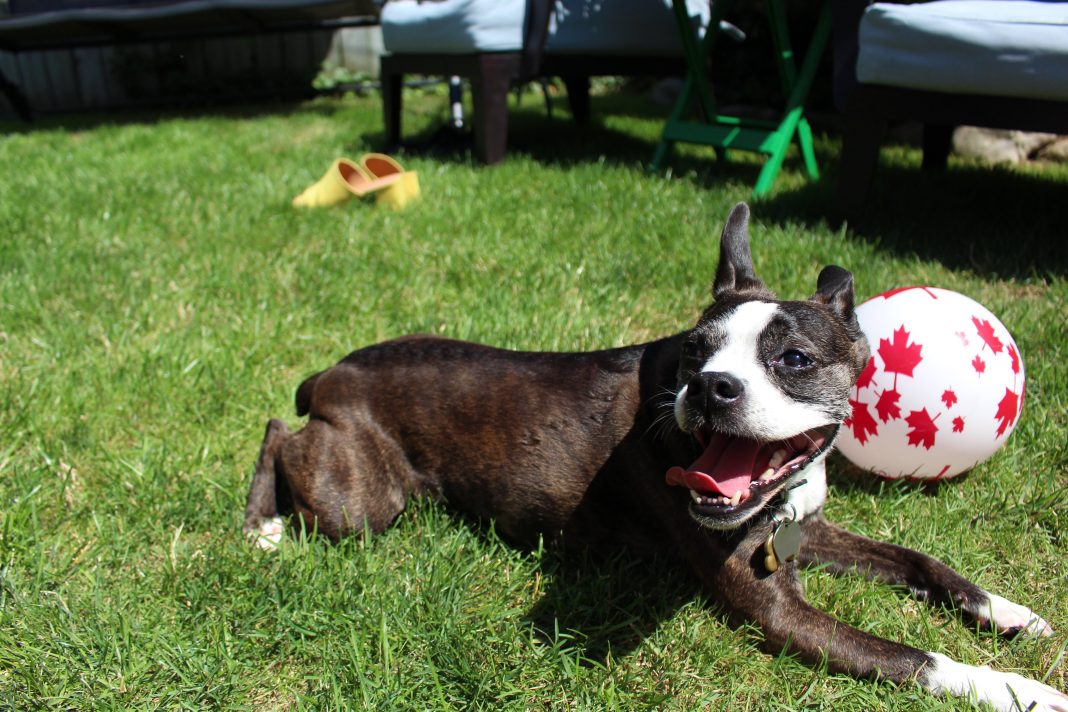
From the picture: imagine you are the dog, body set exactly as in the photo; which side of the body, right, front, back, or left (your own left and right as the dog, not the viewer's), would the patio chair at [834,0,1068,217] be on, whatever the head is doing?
left

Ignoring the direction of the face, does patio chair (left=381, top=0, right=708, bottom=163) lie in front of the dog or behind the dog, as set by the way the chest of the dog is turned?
behind

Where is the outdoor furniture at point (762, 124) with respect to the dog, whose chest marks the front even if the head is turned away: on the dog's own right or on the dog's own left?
on the dog's own left

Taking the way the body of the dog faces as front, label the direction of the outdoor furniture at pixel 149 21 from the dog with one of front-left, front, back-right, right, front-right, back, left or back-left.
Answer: back

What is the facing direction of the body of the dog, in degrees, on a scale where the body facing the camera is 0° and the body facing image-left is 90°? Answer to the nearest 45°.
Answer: approximately 315°

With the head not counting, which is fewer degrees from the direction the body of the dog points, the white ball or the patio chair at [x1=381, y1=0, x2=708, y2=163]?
the white ball
